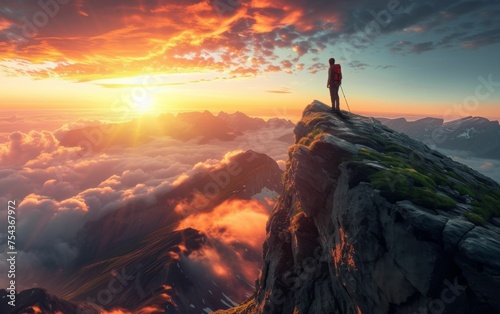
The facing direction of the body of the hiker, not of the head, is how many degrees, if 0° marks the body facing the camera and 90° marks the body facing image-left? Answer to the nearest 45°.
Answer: approximately 135°
